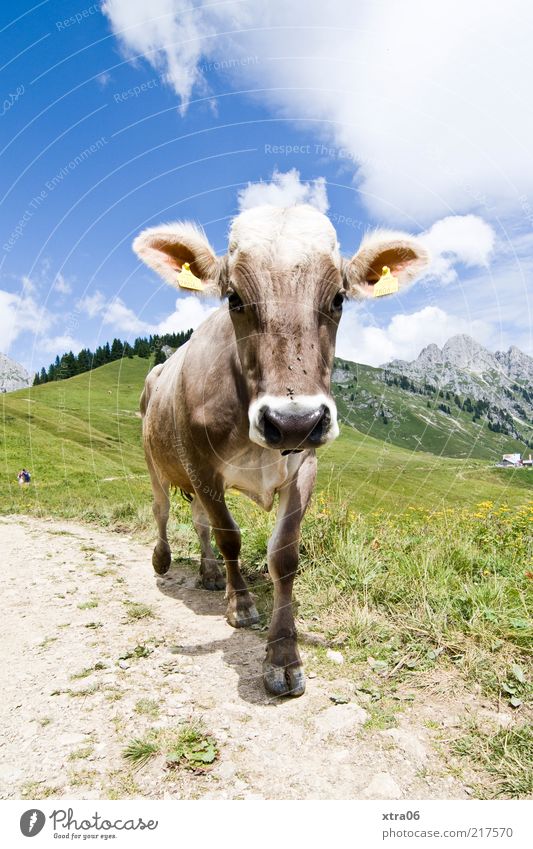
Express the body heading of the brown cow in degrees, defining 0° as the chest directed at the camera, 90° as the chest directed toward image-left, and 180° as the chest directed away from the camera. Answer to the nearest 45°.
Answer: approximately 315°

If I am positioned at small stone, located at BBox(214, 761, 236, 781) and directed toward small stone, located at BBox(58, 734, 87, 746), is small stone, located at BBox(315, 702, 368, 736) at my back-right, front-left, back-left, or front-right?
back-right

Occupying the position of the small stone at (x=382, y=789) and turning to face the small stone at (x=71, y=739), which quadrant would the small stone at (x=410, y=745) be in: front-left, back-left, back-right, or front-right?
back-right
